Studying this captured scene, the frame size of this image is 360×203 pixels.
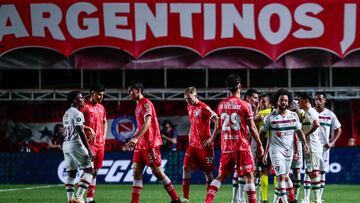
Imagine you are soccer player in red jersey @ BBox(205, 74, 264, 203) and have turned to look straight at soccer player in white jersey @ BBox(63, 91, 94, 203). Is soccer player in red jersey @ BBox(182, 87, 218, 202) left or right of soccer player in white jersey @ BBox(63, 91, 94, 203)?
right

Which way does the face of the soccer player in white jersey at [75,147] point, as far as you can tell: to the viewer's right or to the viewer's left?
to the viewer's right

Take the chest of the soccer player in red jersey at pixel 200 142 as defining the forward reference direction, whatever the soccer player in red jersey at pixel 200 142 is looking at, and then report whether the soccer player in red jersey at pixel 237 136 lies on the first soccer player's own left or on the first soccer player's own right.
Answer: on the first soccer player's own left

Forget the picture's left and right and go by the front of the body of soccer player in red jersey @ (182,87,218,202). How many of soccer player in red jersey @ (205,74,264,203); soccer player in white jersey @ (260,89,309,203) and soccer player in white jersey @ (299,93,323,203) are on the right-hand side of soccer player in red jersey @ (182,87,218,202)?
0

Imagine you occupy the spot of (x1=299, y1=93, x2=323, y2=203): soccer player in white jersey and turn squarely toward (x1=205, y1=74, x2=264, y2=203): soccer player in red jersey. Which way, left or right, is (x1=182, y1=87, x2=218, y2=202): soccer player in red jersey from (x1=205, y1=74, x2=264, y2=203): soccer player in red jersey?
right

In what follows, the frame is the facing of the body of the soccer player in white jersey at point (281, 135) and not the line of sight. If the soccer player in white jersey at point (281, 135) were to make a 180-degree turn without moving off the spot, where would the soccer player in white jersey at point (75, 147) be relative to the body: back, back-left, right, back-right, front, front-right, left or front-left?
left

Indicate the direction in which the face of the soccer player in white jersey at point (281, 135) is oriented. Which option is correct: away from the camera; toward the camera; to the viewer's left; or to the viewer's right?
toward the camera

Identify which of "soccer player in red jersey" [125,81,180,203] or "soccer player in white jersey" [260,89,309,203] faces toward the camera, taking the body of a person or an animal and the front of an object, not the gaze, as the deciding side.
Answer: the soccer player in white jersey

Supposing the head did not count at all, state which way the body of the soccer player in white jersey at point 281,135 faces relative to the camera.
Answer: toward the camera

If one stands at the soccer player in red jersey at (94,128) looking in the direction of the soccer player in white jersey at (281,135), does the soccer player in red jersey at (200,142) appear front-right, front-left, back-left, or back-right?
front-left

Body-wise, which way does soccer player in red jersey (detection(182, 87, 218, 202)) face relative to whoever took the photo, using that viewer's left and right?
facing the viewer and to the left of the viewer
